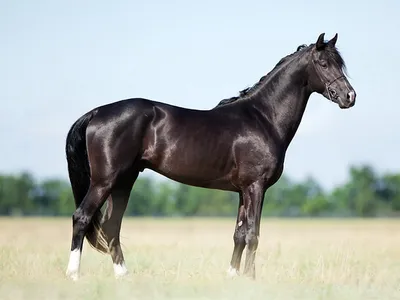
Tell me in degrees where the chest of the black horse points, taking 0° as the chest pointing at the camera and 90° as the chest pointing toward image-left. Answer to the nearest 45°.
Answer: approximately 270°
